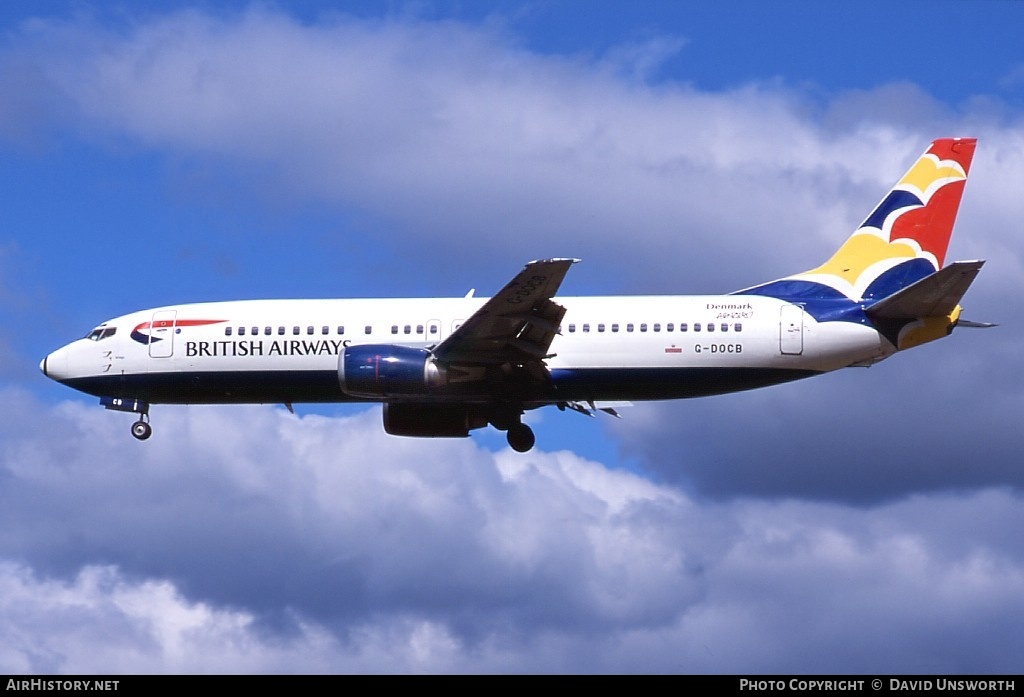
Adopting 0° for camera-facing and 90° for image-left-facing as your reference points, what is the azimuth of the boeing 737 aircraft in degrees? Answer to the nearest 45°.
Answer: approximately 90°
